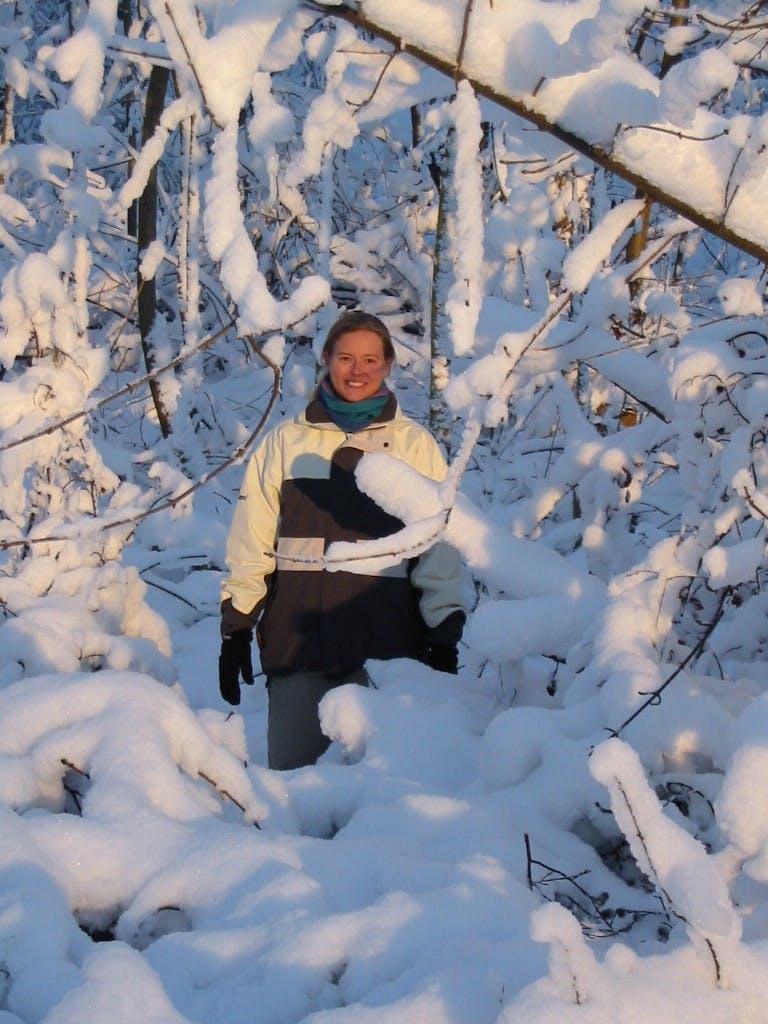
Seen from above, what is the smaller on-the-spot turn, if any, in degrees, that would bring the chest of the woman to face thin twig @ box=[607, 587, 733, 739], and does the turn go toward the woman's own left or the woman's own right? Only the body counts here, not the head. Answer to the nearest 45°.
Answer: approximately 45° to the woman's own left

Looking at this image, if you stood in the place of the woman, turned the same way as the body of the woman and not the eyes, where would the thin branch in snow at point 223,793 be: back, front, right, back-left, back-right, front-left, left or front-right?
front

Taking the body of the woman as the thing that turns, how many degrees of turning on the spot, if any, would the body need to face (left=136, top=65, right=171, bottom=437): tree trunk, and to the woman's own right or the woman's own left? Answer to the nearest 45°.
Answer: approximately 180°

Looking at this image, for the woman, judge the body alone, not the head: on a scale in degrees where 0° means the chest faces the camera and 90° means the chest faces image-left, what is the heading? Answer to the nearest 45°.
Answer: approximately 0°

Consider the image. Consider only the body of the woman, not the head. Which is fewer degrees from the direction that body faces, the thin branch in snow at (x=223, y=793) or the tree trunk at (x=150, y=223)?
the thin branch in snow

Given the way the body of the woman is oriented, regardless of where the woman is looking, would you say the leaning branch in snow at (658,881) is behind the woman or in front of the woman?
in front
